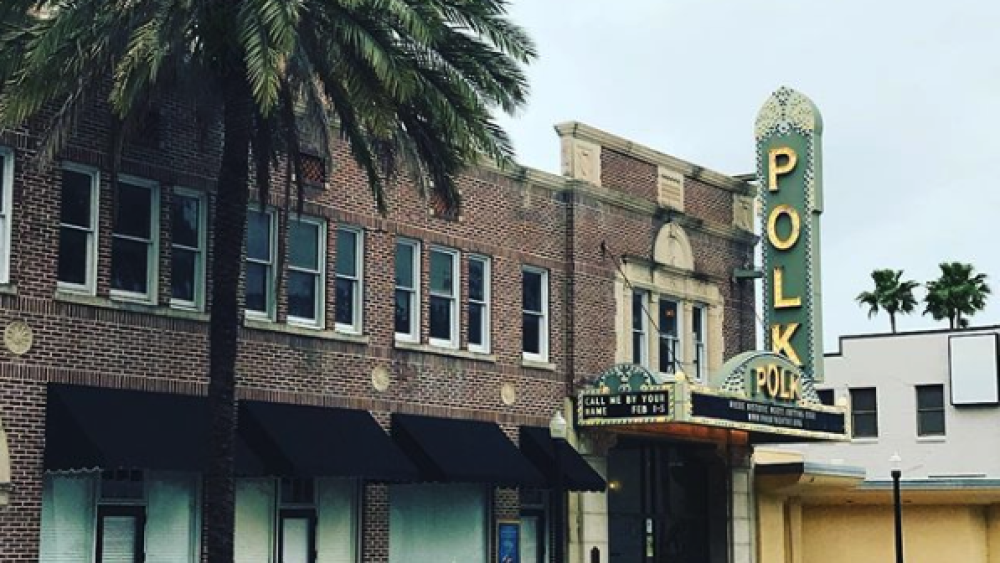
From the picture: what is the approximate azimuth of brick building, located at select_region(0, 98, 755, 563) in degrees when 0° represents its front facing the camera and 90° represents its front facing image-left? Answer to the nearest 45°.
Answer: approximately 315°

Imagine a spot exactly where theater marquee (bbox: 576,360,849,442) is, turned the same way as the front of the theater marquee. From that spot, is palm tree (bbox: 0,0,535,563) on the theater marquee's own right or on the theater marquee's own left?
on the theater marquee's own right

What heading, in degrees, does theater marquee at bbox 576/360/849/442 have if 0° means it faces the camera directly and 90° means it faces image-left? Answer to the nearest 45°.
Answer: approximately 315°

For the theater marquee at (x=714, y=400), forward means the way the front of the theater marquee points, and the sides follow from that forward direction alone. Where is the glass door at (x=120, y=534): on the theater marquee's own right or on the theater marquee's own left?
on the theater marquee's own right
